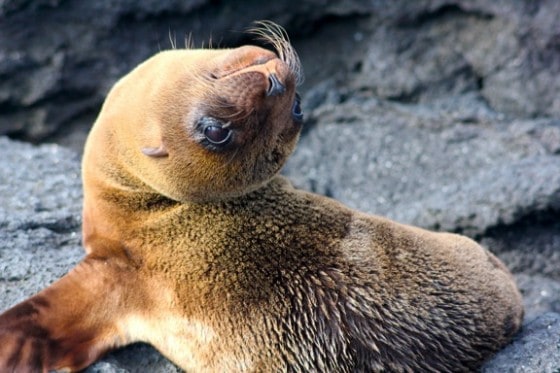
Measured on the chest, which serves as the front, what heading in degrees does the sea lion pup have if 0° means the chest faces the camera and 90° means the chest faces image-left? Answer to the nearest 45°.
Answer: approximately 90°

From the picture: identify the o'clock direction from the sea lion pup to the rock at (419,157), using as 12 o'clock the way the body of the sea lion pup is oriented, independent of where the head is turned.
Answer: The rock is roughly at 4 o'clock from the sea lion pup.

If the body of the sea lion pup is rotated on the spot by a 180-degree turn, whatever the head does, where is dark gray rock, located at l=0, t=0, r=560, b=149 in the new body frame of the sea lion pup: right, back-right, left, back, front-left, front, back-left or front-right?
left
